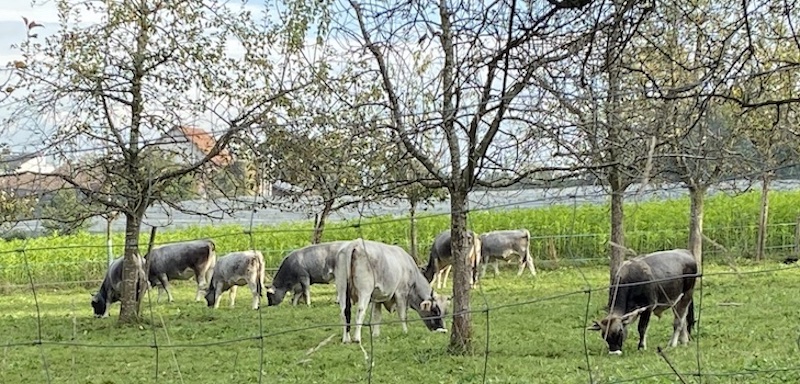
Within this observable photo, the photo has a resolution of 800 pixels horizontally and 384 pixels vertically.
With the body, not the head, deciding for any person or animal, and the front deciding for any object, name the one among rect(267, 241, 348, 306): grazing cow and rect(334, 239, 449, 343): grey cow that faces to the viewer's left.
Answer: the grazing cow

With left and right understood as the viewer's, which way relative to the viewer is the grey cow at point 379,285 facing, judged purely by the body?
facing away from the viewer and to the right of the viewer

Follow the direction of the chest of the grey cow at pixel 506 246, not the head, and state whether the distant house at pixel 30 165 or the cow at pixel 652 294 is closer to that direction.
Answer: the distant house

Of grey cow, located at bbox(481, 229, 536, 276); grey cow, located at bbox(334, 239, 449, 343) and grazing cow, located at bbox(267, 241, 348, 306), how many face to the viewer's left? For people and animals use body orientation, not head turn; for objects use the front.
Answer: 2

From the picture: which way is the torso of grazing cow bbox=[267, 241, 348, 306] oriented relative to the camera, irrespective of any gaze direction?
to the viewer's left

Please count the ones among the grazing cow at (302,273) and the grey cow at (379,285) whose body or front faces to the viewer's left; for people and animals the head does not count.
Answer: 1

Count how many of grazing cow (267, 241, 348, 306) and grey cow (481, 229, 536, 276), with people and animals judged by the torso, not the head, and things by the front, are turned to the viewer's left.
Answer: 2

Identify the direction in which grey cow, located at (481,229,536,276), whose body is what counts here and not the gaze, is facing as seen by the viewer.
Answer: to the viewer's left

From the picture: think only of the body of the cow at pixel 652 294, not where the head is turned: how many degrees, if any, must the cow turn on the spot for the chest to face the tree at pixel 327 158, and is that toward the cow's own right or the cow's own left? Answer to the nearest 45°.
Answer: approximately 45° to the cow's own right
